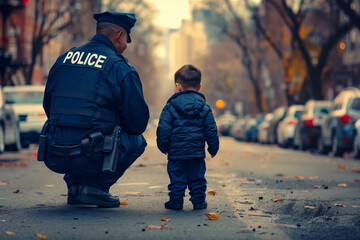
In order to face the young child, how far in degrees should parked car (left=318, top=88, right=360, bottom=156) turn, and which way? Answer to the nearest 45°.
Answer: approximately 135° to its left

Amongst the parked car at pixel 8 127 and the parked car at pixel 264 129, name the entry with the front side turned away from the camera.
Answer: the parked car at pixel 264 129

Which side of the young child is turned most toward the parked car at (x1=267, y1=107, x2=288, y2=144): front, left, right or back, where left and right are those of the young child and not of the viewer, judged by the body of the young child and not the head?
front

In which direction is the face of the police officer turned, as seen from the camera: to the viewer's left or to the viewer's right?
to the viewer's right

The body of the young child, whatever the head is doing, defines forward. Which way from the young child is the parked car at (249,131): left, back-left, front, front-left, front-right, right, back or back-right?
front

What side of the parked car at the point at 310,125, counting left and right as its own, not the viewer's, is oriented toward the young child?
back

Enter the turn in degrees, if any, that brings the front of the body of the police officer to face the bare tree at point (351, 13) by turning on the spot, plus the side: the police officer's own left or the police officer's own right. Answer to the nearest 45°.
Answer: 0° — they already face it

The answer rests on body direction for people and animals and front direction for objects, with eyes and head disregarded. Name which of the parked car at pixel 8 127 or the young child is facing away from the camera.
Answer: the young child

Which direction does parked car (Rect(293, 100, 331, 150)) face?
away from the camera

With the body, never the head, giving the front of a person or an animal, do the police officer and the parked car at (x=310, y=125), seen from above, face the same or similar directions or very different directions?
same or similar directions

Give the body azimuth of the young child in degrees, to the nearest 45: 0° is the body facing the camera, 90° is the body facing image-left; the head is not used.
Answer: approximately 180°

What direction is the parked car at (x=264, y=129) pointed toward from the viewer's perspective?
away from the camera

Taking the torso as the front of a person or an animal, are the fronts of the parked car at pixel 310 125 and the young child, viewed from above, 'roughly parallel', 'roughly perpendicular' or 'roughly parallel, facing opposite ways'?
roughly parallel

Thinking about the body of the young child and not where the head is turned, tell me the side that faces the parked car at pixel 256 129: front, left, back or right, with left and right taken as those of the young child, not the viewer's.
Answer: front

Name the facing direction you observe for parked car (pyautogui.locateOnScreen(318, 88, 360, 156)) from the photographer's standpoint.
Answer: facing away from the viewer and to the left of the viewer

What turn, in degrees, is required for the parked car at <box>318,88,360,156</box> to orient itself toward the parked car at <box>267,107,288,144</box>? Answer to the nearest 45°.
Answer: approximately 45° to its right

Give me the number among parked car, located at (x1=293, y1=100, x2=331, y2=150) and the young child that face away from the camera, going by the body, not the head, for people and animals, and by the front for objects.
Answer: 2

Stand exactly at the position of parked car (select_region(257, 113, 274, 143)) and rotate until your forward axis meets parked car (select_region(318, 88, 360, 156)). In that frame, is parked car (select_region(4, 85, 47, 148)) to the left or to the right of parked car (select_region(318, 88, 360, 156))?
right
